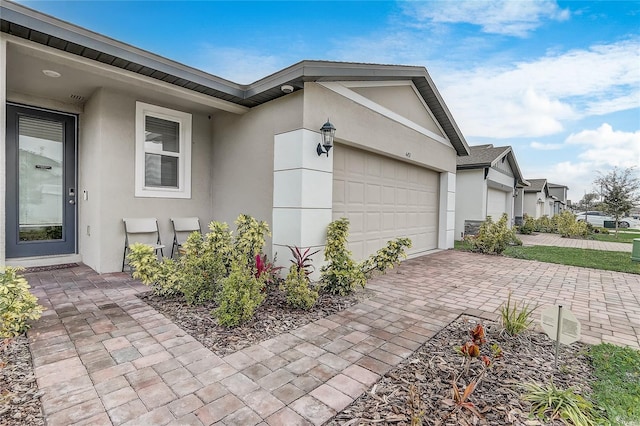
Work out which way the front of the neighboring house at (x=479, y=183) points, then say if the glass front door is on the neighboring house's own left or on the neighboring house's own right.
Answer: on the neighboring house's own right

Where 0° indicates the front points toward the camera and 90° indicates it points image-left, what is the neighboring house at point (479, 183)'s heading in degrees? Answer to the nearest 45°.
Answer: approximately 315°

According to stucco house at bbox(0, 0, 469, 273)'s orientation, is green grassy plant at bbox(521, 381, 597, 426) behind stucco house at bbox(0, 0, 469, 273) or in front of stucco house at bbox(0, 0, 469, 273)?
in front

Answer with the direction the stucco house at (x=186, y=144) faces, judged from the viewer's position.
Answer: facing the viewer and to the right of the viewer

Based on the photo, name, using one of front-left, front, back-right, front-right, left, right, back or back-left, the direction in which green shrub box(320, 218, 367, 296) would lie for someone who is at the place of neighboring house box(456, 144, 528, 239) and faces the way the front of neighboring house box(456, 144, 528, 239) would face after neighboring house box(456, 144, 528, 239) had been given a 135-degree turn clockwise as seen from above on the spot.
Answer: left

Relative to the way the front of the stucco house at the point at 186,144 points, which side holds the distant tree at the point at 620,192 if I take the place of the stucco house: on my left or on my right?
on my left

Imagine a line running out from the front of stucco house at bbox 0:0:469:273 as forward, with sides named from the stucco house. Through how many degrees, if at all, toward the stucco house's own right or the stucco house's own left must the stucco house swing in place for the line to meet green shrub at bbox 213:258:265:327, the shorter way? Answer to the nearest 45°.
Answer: approximately 45° to the stucco house's own right

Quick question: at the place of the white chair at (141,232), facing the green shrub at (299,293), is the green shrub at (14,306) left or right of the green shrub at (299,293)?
right
